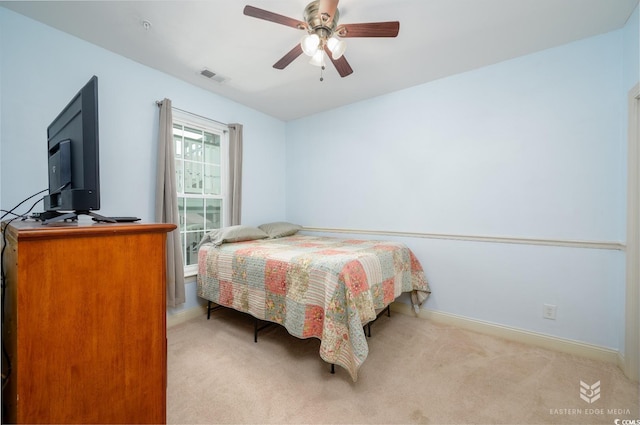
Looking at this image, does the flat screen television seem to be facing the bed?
yes

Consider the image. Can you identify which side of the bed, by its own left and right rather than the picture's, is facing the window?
back

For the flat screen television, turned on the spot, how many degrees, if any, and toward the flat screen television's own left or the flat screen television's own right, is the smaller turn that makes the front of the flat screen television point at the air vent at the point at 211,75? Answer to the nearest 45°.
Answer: approximately 45° to the flat screen television's own left

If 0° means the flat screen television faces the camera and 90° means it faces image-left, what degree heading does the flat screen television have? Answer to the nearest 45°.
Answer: approximately 270°

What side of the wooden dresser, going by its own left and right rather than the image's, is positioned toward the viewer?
right

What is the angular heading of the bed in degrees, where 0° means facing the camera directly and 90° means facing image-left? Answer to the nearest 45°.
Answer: approximately 315°

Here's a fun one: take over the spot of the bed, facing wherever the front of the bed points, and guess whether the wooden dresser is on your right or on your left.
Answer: on your right
